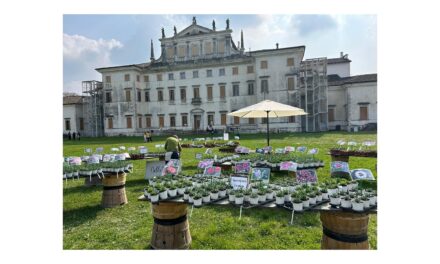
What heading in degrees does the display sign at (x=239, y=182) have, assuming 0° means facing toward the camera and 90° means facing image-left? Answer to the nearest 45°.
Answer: approximately 0°

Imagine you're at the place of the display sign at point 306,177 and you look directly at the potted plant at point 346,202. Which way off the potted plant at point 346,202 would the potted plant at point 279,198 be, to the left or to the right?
right

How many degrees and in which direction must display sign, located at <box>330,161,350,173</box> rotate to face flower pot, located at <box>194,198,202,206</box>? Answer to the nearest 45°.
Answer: approximately 45° to its right

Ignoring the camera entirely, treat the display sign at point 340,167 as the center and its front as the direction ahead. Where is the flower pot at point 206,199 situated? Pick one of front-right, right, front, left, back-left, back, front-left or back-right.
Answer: front-right

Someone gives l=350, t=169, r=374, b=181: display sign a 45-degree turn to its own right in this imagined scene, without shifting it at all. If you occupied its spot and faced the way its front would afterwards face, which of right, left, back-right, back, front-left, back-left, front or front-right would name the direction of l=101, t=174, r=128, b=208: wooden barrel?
front-right

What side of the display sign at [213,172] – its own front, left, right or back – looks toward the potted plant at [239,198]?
front

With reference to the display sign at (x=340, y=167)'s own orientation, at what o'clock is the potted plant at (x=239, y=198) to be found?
The potted plant is roughly at 1 o'clock from the display sign.

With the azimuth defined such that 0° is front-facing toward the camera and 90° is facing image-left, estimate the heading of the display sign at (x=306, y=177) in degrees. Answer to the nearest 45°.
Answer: approximately 0°

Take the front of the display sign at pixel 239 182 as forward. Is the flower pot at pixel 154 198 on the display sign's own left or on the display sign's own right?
on the display sign's own right

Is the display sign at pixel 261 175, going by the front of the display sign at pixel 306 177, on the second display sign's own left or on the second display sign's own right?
on the second display sign's own right

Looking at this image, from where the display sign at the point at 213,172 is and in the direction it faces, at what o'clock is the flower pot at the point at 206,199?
The flower pot is roughly at 12 o'clock from the display sign.
